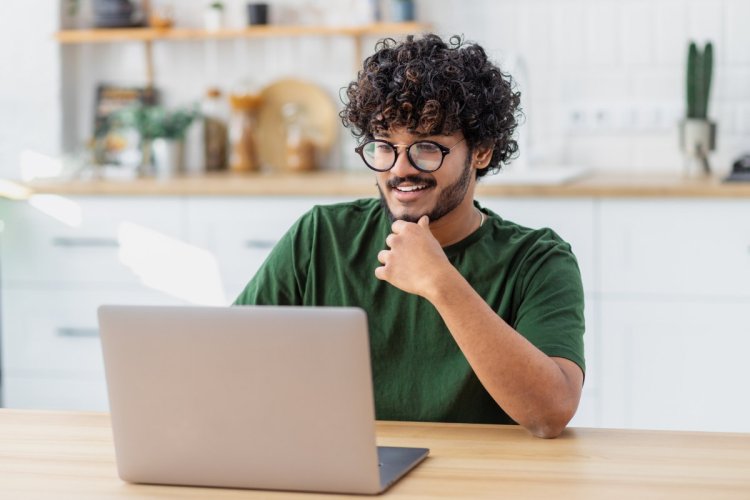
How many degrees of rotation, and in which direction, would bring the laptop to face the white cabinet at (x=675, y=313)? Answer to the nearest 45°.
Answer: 0° — it already faces it

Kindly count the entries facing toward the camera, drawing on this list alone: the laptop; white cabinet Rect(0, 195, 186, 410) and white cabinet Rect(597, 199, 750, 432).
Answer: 2

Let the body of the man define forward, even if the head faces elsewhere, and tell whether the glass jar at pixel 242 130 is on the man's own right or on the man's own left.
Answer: on the man's own right

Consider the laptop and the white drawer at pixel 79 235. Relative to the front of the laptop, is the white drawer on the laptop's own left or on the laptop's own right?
on the laptop's own left

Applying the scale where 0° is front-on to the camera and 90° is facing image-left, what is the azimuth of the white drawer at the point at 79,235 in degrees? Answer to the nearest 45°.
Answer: approximately 0°

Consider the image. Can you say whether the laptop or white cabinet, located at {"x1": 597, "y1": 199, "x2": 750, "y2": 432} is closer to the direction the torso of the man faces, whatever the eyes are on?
the laptop

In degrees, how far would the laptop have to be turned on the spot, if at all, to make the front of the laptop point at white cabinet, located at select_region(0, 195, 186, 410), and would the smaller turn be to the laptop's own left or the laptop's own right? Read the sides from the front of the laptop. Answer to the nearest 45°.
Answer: approximately 45° to the laptop's own left

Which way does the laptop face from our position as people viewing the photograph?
facing away from the viewer and to the right of the viewer

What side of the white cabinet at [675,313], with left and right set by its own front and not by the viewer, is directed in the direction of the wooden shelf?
right

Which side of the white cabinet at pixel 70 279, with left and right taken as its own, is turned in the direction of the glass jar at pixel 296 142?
left

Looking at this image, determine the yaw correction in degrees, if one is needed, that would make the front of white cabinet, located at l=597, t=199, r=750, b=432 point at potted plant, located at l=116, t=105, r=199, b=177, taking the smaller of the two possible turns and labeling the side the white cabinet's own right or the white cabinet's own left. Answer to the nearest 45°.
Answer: approximately 90° to the white cabinet's own right
